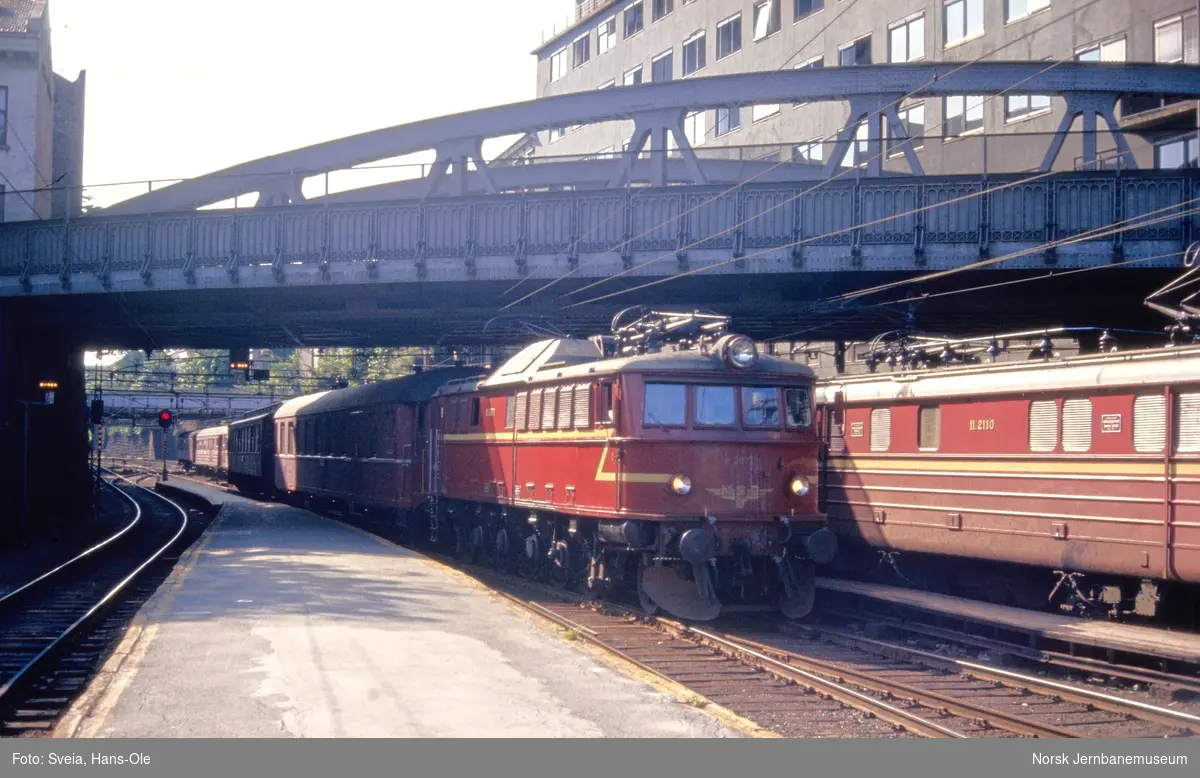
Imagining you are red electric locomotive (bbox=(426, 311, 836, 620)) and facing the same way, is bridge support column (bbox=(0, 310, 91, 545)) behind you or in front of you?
behind

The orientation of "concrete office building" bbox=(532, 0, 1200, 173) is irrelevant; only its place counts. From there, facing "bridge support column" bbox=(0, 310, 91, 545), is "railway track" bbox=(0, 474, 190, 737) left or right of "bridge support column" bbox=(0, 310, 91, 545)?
left

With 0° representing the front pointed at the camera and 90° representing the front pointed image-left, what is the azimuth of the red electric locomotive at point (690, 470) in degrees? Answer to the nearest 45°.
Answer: approximately 315°

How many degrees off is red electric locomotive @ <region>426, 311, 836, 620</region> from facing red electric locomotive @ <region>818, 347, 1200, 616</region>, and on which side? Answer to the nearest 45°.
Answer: approximately 45° to its left
